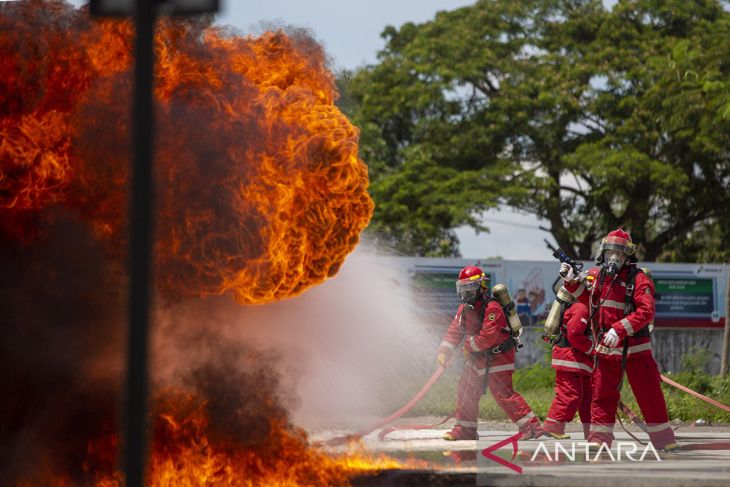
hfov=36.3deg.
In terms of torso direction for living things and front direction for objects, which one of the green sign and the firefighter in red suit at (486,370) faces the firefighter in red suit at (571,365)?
the green sign

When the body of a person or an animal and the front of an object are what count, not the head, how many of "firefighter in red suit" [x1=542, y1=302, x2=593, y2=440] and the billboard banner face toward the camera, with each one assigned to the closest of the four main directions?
1

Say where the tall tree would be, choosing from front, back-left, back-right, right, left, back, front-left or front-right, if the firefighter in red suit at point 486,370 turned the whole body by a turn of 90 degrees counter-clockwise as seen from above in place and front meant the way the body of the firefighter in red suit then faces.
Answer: back-left

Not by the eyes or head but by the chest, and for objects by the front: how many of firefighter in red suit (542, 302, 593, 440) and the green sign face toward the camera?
1

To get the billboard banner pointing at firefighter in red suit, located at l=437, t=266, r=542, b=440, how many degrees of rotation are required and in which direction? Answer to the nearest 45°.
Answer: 0° — it already faces them

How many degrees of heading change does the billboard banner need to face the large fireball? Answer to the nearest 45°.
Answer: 0° — it already faces it

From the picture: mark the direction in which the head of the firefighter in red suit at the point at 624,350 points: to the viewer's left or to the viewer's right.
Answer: to the viewer's left

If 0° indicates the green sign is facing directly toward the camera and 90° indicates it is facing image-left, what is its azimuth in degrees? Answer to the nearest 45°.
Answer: approximately 0°
